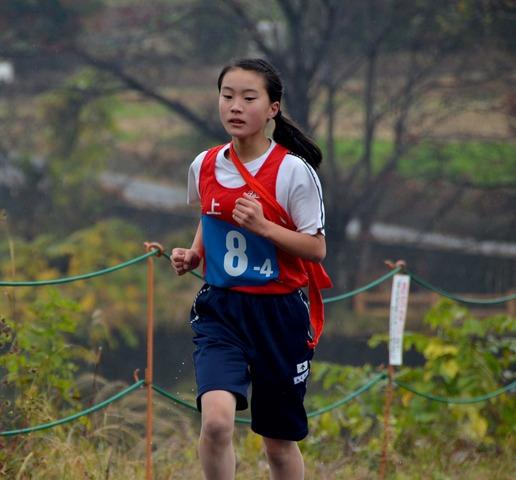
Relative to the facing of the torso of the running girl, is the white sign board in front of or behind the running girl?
behind

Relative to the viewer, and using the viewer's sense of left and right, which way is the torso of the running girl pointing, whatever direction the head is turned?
facing the viewer and to the left of the viewer

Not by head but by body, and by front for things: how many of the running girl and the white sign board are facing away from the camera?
0

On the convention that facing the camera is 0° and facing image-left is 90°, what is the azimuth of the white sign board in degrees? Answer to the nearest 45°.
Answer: approximately 0°

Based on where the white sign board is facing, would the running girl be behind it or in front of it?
in front
